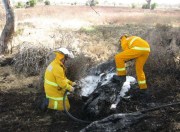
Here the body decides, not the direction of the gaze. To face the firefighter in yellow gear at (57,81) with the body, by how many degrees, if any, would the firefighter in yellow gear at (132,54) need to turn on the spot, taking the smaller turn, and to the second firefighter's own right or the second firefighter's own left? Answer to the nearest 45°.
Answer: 0° — they already face them

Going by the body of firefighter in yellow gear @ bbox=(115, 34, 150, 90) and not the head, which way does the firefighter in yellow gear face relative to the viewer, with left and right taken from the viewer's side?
facing to the left of the viewer

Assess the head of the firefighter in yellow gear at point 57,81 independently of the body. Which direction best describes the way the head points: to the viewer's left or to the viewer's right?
to the viewer's right
